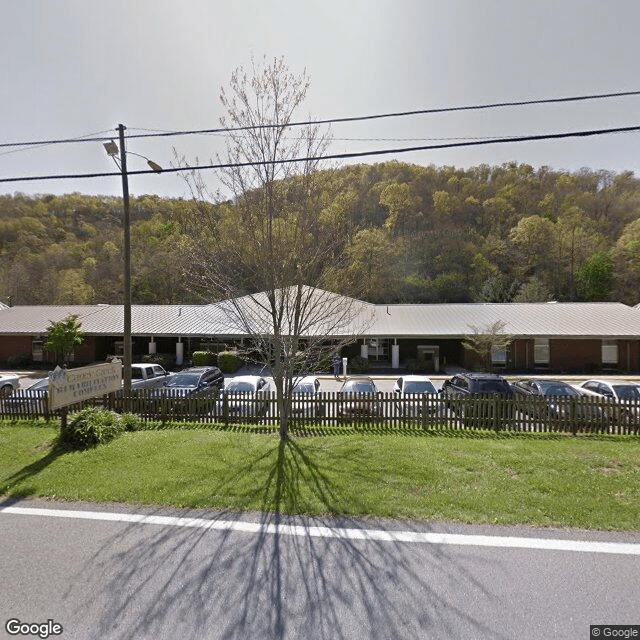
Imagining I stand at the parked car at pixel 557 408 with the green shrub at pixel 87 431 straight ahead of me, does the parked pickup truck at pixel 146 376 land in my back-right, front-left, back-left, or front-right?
front-right

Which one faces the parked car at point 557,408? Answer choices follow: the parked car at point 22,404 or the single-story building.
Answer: the single-story building

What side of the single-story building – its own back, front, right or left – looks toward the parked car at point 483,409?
front

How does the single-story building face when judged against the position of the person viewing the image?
facing the viewer

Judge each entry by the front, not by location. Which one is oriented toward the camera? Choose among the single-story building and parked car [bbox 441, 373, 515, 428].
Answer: the single-story building

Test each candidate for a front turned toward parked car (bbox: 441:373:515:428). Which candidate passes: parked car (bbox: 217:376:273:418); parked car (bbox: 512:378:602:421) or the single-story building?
the single-story building

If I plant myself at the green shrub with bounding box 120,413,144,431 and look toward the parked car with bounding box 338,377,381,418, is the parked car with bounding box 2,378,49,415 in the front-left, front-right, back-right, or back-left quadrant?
back-left
